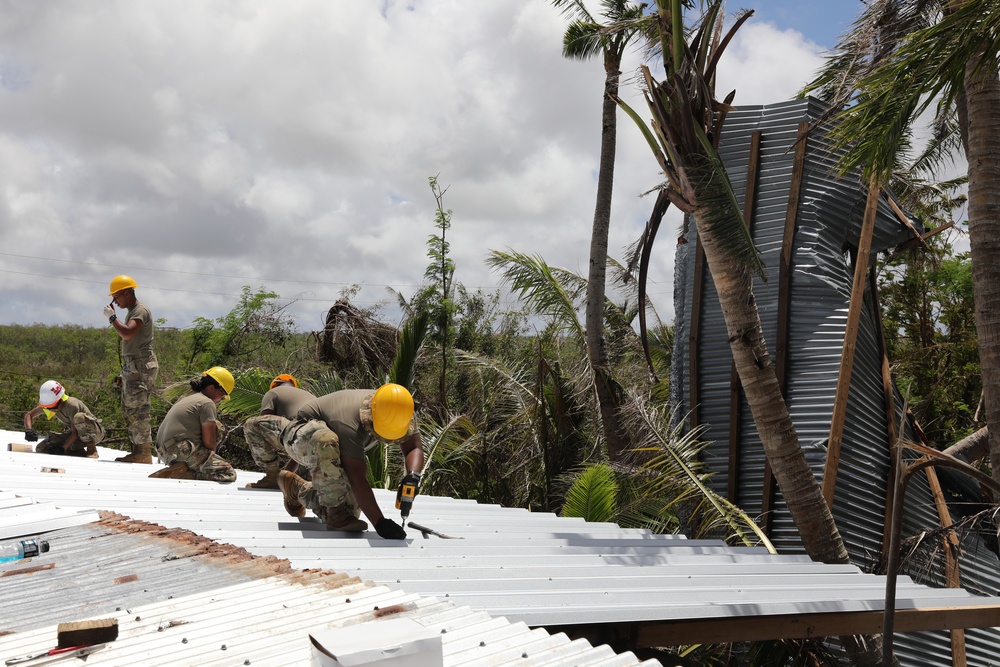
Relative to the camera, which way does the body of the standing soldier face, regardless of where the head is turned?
to the viewer's left

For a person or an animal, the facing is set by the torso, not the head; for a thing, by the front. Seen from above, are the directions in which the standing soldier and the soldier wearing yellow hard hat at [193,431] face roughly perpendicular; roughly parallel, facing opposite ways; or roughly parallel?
roughly parallel, facing opposite ways

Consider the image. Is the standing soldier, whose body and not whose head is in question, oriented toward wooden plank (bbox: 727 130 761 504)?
no

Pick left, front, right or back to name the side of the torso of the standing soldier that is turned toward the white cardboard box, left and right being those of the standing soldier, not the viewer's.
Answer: left

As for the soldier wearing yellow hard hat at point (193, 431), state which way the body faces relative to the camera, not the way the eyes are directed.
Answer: to the viewer's right

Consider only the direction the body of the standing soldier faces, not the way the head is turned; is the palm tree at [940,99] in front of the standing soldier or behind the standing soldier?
behind

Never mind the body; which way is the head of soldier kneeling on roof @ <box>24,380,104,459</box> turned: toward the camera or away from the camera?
toward the camera

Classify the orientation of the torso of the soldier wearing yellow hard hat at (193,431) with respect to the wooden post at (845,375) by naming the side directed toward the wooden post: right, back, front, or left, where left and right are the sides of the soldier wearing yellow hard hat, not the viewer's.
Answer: front
